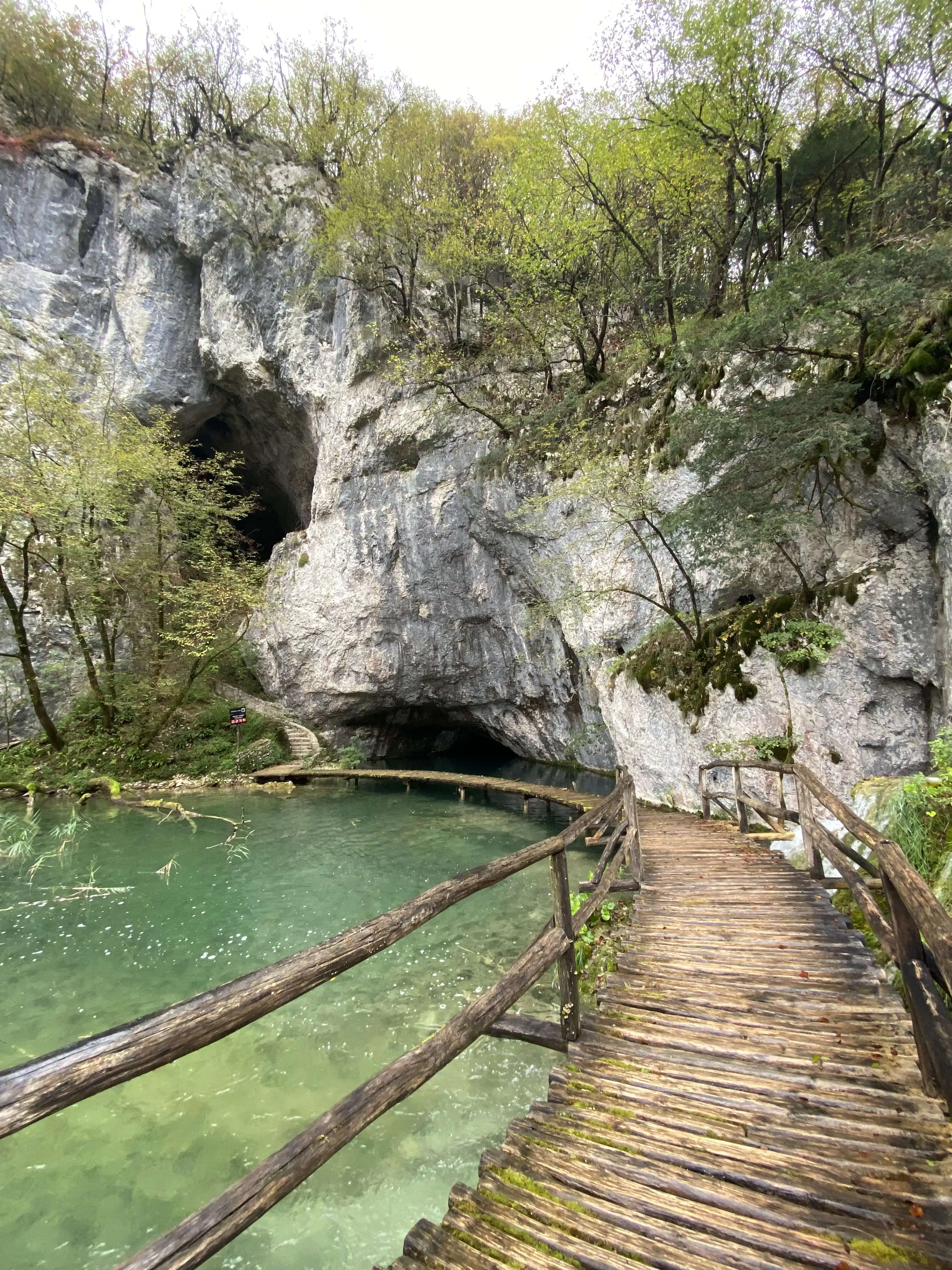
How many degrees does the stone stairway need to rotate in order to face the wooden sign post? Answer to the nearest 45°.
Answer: approximately 45° to its right

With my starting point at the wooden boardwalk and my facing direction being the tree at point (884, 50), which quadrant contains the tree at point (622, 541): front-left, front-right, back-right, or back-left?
front-left

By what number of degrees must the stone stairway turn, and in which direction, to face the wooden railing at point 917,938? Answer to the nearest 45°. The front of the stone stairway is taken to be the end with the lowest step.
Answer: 0° — it already faces it

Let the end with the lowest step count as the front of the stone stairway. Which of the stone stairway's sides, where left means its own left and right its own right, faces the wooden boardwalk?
front

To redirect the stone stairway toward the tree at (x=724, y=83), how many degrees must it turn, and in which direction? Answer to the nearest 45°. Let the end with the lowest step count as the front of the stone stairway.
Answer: approximately 45° to its left

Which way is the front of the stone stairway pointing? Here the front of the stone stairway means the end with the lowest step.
toward the camera
